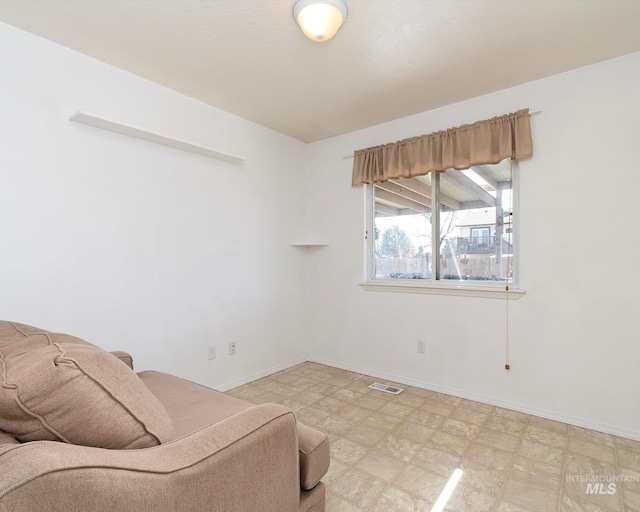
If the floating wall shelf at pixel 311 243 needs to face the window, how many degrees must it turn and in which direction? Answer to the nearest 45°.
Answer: approximately 45° to its left

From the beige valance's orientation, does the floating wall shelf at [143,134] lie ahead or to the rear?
ahead

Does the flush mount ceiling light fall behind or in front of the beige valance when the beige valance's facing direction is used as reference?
in front

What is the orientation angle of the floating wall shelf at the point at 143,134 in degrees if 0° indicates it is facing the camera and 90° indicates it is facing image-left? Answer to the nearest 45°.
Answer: approximately 315°

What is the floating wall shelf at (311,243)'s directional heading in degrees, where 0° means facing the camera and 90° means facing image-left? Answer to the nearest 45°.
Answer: approximately 0°

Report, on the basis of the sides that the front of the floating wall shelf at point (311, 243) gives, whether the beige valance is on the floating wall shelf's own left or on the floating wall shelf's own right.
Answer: on the floating wall shelf's own left

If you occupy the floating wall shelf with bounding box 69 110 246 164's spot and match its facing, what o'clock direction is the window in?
The window is roughly at 11 o'clock from the floating wall shelf.

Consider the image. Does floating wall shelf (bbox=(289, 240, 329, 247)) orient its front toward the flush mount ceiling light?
yes

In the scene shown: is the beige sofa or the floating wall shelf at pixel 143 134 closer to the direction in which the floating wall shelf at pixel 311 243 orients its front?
the beige sofa

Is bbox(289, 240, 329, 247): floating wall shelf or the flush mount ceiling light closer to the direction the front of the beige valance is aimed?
the flush mount ceiling light

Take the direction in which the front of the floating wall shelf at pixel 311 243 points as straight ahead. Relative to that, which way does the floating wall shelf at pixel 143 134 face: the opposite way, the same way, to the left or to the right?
to the left

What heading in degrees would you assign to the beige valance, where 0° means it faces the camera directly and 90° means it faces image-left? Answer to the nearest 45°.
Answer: approximately 45°
